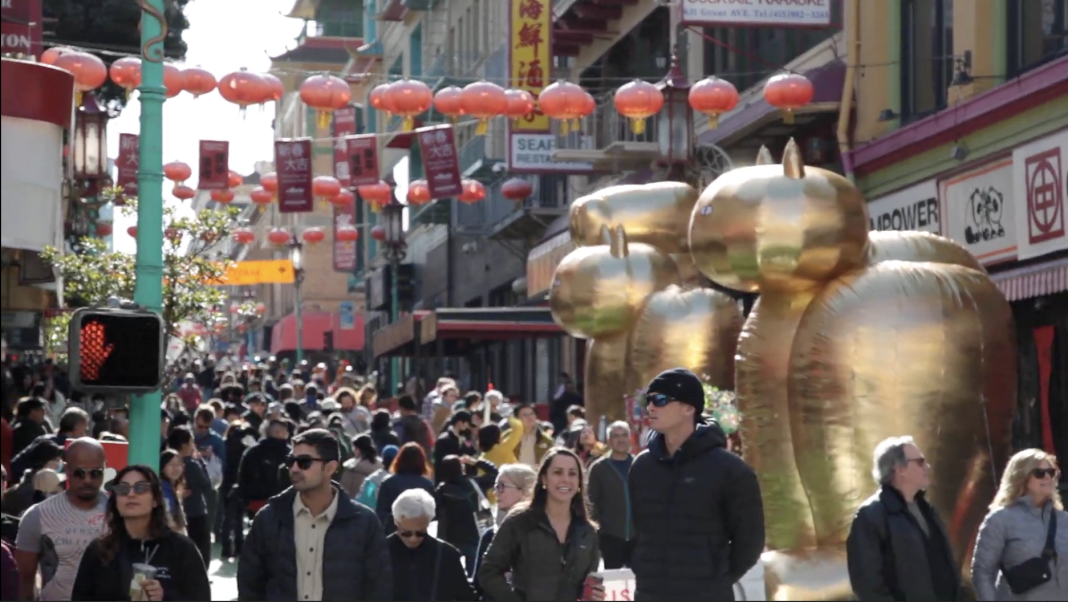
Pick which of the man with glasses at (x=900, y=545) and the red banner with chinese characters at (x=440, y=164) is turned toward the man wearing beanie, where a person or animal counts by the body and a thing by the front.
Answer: the red banner with chinese characters

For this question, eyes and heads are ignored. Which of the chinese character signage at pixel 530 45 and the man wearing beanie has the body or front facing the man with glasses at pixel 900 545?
the chinese character signage

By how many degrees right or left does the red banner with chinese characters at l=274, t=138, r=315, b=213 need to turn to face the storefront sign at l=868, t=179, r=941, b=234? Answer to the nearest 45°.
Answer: approximately 45° to its left

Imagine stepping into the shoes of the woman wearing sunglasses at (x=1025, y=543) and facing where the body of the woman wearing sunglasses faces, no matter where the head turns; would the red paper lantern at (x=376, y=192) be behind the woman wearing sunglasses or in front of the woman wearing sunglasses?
behind

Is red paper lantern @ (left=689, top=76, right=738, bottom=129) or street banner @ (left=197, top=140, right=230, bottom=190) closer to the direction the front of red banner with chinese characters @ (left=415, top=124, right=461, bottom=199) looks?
the red paper lantern

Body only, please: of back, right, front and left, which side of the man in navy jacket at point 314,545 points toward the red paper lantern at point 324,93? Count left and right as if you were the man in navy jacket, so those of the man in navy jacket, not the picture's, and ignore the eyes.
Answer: back

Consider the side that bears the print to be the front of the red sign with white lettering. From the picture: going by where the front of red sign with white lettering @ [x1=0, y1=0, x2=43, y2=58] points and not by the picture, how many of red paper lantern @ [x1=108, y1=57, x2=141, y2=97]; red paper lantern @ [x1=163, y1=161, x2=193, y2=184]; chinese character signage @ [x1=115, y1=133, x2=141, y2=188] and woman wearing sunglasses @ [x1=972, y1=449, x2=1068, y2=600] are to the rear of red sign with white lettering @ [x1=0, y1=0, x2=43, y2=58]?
3

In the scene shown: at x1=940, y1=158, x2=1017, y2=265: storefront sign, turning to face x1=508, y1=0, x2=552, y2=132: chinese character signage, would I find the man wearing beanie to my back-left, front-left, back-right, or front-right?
back-left
